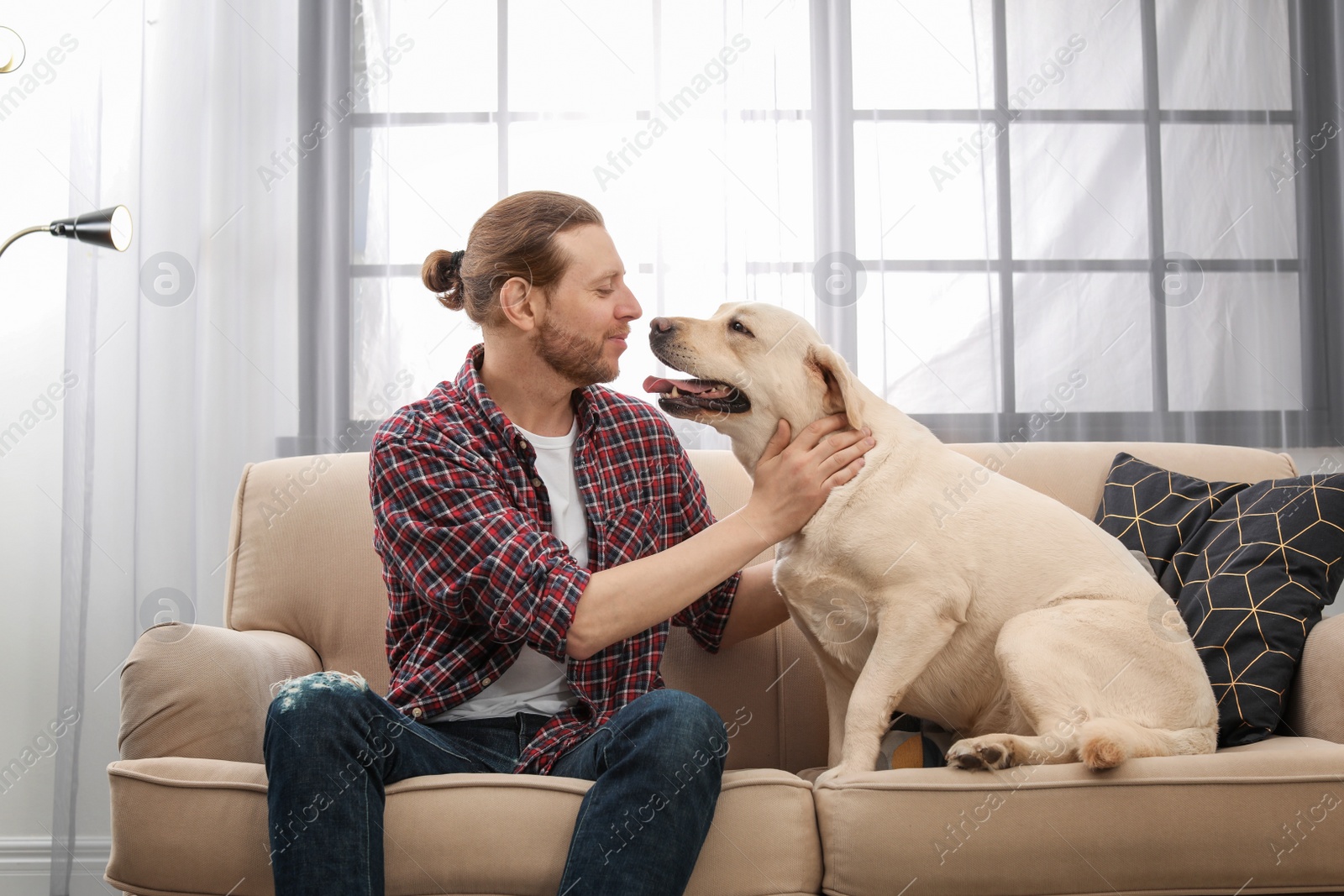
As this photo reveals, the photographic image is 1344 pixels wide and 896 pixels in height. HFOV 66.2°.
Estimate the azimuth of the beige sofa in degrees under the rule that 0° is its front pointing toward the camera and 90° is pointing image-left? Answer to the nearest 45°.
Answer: approximately 0°

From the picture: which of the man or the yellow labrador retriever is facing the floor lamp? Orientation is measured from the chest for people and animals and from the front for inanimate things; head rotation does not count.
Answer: the yellow labrador retriever

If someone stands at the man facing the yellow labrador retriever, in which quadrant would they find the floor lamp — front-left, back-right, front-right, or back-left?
back-left

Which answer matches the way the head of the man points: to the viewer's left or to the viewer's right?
to the viewer's right

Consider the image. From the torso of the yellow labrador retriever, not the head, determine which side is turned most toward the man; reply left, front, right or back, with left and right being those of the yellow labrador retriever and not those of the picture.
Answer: front

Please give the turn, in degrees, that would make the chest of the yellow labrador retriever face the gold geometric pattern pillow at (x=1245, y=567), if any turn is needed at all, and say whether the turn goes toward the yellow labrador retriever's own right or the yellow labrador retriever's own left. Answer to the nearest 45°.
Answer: approximately 135° to the yellow labrador retriever's own right

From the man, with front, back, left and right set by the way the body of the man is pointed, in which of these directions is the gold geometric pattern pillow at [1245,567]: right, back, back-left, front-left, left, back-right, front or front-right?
front-left

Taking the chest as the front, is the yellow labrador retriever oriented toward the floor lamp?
yes

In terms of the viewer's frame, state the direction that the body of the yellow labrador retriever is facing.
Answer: to the viewer's left

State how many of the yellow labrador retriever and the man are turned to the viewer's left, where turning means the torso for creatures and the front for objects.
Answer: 1
